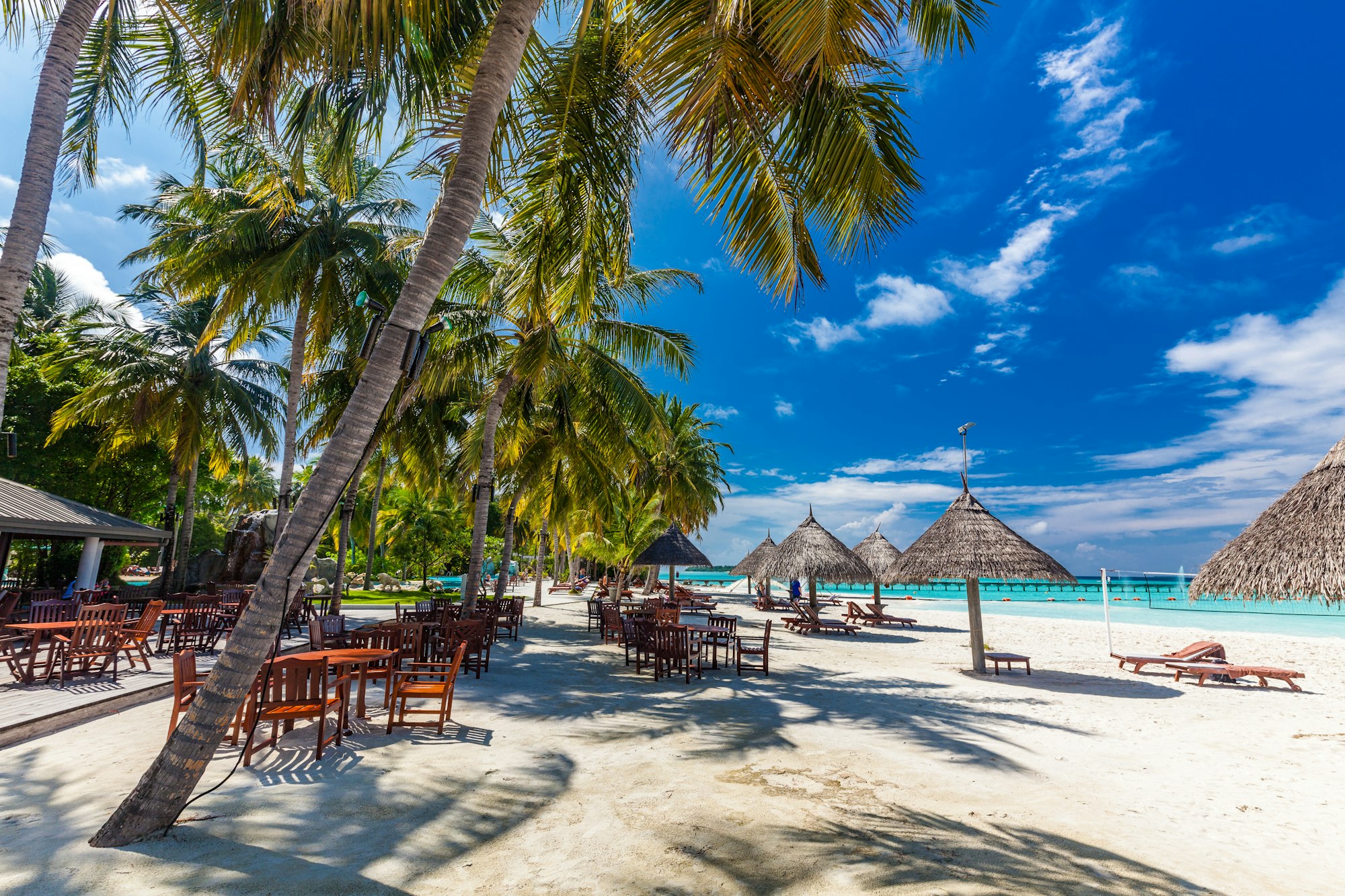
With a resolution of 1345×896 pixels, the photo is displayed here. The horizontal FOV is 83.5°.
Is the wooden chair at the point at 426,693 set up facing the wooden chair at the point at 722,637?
no

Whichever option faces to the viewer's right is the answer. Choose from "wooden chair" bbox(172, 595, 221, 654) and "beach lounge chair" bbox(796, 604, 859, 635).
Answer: the beach lounge chair

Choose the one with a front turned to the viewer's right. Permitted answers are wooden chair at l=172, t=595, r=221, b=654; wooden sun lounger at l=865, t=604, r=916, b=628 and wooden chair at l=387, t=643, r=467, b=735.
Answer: the wooden sun lounger

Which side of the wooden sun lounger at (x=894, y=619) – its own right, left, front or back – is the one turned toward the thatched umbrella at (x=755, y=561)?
back

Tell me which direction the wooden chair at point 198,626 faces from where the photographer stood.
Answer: facing away from the viewer

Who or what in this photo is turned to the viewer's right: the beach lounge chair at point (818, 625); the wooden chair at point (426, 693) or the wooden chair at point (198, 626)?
the beach lounge chair

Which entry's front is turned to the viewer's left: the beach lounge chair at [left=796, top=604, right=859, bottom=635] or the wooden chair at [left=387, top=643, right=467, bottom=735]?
the wooden chair

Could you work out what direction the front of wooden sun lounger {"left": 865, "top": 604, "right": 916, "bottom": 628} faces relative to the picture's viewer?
facing to the right of the viewer

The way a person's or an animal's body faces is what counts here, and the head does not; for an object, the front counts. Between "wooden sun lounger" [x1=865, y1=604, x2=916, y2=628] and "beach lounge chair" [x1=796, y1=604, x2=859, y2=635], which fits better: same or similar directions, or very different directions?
same or similar directions

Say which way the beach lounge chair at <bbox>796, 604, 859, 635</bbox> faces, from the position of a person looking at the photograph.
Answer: facing to the right of the viewer

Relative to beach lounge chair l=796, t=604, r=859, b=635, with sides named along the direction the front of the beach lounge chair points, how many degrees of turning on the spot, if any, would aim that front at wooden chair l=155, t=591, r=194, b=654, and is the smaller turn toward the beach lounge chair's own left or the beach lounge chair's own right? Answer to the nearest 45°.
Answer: approximately 135° to the beach lounge chair's own right

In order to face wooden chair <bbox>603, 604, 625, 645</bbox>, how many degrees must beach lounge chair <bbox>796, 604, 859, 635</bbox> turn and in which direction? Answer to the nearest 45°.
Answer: approximately 135° to its right

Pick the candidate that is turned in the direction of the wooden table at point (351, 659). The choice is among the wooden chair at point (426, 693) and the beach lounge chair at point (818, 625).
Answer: the wooden chair

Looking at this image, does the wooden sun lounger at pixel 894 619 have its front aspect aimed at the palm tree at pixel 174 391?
no

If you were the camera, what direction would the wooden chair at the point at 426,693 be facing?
facing to the left of the viewer

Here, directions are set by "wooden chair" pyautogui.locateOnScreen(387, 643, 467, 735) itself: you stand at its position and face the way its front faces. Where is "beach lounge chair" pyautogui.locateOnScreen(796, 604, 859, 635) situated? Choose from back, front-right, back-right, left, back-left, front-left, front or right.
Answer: back-right

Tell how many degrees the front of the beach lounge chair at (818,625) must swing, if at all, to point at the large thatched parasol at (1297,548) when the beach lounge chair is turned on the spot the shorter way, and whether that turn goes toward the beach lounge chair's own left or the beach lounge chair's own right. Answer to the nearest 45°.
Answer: approximately 90° to the beach lounge chair's own right
